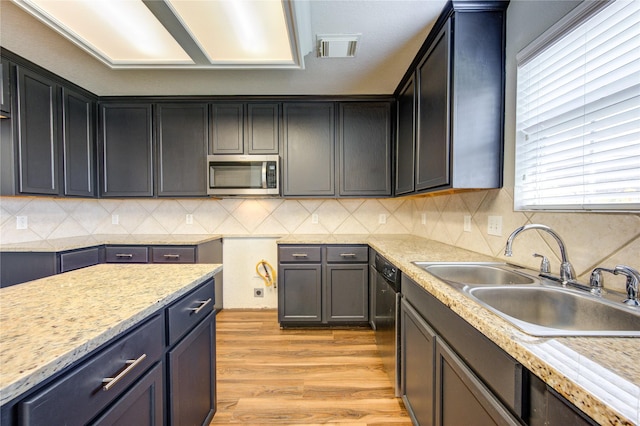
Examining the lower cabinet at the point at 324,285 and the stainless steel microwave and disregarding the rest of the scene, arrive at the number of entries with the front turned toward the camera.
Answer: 2

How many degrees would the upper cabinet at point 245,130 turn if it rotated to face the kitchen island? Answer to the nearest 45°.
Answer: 0° — it already faces it

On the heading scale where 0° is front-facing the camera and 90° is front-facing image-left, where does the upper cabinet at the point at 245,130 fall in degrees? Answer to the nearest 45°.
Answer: approximately 0°

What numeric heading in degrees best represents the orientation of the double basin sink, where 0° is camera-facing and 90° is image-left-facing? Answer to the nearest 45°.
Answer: approximately 45°

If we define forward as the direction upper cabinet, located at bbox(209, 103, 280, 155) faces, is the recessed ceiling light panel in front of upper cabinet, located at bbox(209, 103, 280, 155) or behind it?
in front

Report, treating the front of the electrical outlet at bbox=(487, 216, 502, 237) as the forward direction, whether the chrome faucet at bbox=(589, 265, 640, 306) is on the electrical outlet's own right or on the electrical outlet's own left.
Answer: on the electrical outlet's own left

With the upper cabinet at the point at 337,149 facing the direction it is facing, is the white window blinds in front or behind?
in front

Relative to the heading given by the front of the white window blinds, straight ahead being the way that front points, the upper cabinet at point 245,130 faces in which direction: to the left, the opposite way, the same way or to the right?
to the left
